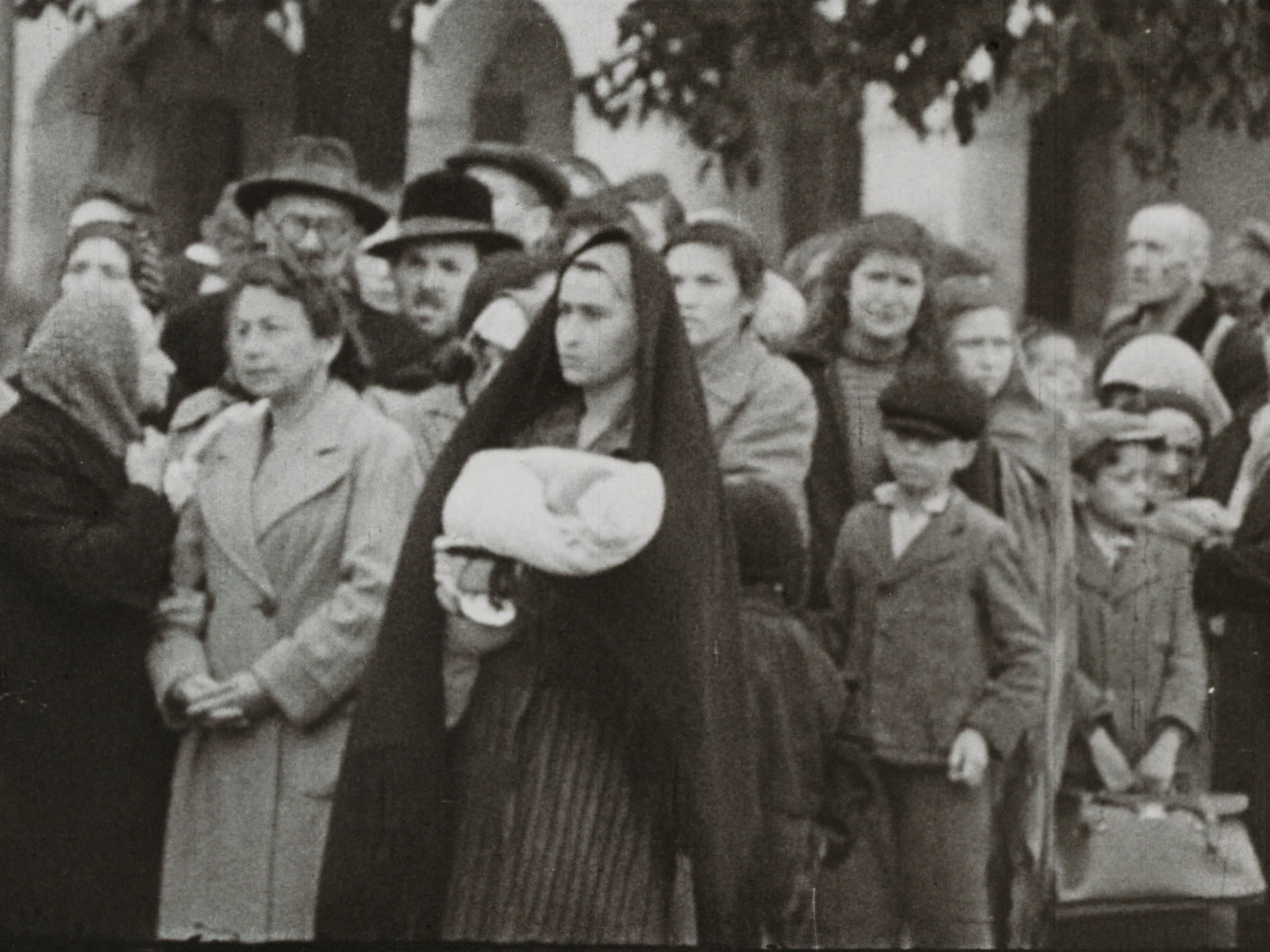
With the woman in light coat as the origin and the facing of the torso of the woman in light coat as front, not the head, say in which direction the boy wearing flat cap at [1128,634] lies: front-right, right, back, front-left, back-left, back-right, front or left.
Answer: back-left

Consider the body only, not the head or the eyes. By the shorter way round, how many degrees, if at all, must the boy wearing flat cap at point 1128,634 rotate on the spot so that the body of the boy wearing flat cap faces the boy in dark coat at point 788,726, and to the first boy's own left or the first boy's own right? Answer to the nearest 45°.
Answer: approximately 45° to the first boy's own right

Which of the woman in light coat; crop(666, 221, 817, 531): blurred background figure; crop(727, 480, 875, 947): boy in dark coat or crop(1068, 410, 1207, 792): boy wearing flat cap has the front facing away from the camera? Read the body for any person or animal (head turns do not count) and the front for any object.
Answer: the boy in dark coat

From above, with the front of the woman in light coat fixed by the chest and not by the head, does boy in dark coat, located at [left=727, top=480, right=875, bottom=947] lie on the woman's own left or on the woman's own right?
on the woman's own left

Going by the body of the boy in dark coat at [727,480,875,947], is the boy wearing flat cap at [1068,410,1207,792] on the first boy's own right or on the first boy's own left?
on the first boy's own right

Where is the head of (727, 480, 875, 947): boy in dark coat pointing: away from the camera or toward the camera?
away from the camera

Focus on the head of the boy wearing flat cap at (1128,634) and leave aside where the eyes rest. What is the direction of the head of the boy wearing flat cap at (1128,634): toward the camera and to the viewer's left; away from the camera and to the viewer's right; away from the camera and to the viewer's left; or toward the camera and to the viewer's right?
toward the camera and to the viewer's right

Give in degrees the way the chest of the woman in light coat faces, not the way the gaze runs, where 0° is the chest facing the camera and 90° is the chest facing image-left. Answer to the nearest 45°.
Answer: approximately 45°
